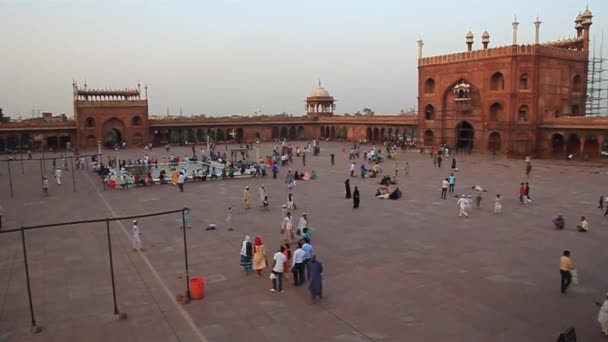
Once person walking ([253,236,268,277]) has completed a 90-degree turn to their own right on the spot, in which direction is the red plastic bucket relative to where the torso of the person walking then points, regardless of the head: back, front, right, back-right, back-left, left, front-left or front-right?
back-right

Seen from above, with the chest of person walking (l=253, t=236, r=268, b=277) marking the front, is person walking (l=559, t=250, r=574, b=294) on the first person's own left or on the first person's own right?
on the first person's own right

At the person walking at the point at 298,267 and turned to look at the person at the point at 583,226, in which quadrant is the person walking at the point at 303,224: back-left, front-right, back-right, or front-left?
front-left

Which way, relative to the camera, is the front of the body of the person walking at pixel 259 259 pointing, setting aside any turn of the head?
away from the camera

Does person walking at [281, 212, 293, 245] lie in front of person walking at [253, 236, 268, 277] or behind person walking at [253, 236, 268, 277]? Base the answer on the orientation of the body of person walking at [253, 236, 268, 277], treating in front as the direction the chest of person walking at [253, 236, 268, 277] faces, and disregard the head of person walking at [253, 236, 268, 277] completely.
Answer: in front

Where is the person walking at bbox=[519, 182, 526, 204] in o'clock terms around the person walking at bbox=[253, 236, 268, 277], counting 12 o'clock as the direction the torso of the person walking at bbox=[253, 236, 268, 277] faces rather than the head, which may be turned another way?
the person walking at bbox=[519, 182, 526, 204] is roughly at 2 o'clock from the person walking at bbox=[253, 236, 268, 277].

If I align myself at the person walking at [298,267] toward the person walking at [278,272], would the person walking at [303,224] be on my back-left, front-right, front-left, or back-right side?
back-right

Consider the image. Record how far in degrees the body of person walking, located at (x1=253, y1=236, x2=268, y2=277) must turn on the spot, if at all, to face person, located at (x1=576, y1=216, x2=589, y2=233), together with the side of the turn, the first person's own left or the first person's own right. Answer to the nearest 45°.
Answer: approximately 90° to the first person's own right
